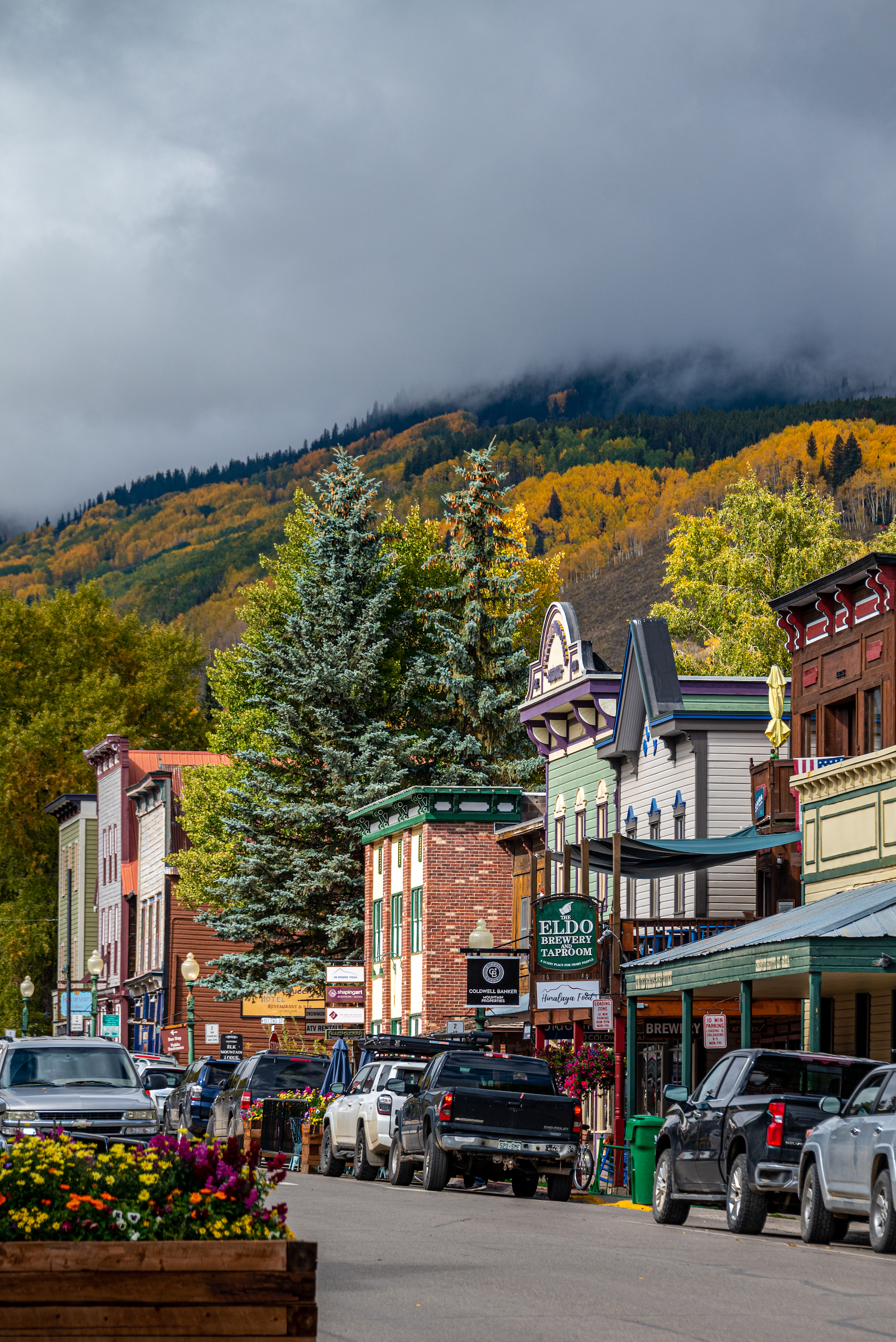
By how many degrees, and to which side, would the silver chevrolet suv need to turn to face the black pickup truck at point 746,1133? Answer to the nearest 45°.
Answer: approximately 45° to its left

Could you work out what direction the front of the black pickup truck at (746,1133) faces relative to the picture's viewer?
facing away from the viewer and to the left of the viewer

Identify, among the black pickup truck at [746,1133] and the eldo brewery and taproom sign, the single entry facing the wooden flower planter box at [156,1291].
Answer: the eldo brewery and taproom sign

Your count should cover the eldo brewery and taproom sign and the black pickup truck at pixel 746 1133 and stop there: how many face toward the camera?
1
